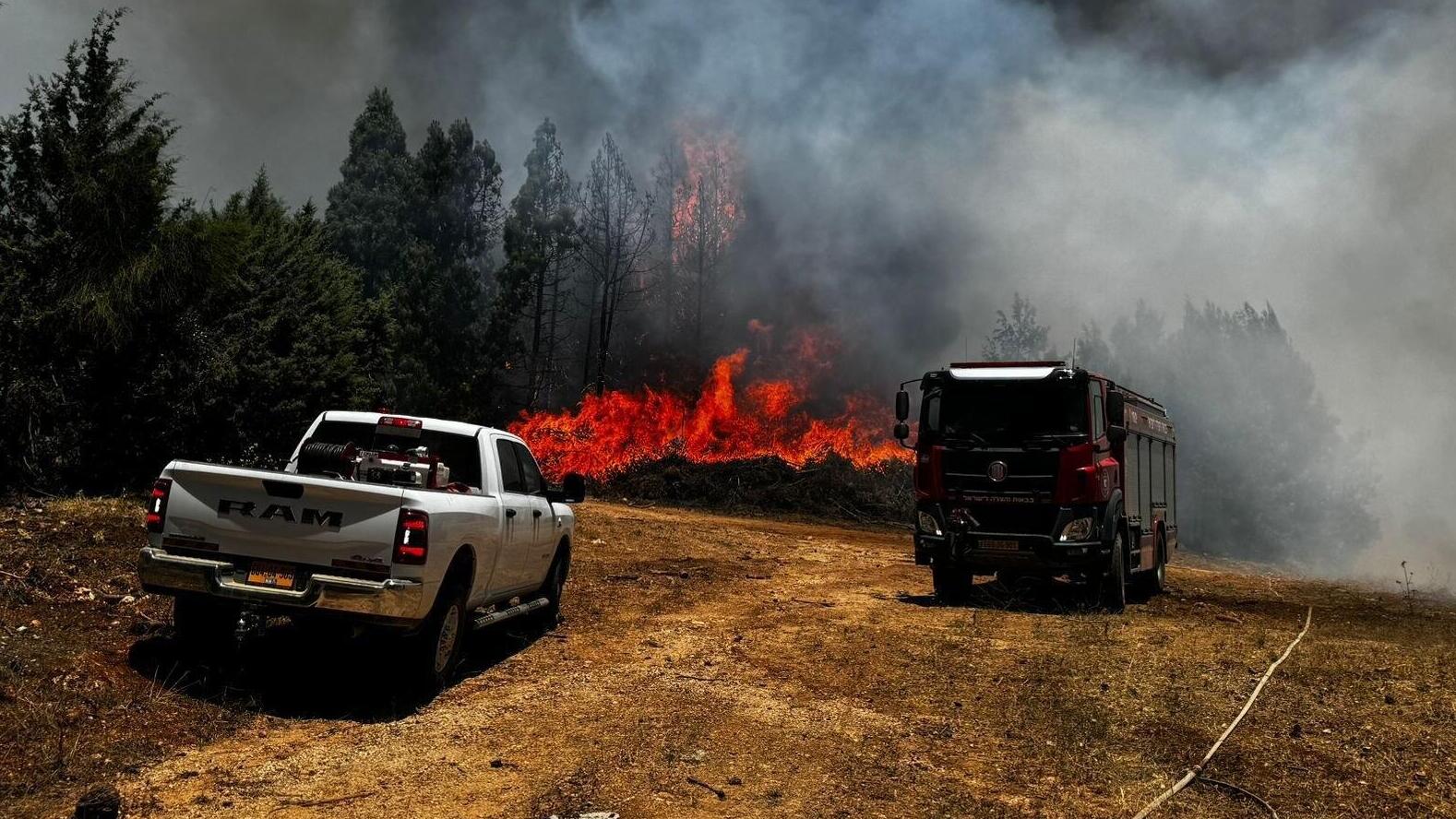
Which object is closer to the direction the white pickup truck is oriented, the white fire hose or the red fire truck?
the red fire truck

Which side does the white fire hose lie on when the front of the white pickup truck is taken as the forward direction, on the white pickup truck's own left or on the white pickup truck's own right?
on the white pickup truck's own right

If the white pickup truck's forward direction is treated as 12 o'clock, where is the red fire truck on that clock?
The red fire truck is roughly at 1 o'clock from the white pickup truck.

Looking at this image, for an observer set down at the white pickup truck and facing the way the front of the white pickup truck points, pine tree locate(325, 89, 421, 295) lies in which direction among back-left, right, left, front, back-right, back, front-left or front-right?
front-left

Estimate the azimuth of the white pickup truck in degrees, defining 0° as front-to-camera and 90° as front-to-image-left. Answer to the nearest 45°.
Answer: approximately 225°
